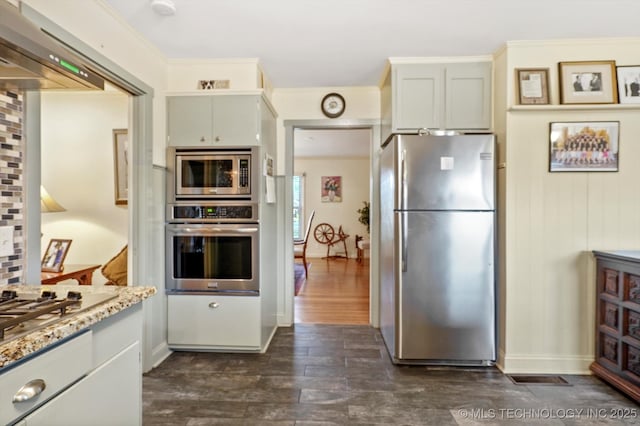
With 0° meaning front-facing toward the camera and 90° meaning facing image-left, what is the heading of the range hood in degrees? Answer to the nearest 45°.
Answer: approximately 315°

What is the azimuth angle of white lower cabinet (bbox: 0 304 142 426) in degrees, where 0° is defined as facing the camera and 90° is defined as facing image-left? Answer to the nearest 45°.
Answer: approximately 315°

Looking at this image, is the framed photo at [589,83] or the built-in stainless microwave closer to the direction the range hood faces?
the framed photo

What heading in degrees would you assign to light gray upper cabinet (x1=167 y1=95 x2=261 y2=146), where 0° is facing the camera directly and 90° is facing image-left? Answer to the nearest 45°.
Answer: approximately 0°

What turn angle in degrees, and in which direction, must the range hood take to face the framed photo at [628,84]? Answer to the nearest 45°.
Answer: approximately 45° to its left

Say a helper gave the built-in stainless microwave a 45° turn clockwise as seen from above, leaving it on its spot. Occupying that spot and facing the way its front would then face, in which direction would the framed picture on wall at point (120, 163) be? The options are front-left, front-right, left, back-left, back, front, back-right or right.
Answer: right
